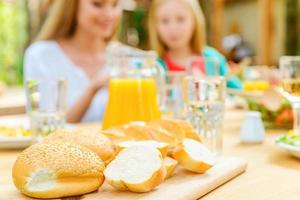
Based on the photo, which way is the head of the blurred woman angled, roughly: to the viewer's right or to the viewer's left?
to the viewer's right

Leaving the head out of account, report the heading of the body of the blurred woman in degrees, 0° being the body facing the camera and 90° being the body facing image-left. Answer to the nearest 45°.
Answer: approximately 315°

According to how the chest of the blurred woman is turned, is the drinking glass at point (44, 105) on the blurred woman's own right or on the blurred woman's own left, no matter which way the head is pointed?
on the blurred woman's own right

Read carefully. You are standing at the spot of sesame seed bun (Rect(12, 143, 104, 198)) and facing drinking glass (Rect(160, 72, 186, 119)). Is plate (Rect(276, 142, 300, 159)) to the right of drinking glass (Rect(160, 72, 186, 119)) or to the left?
right
